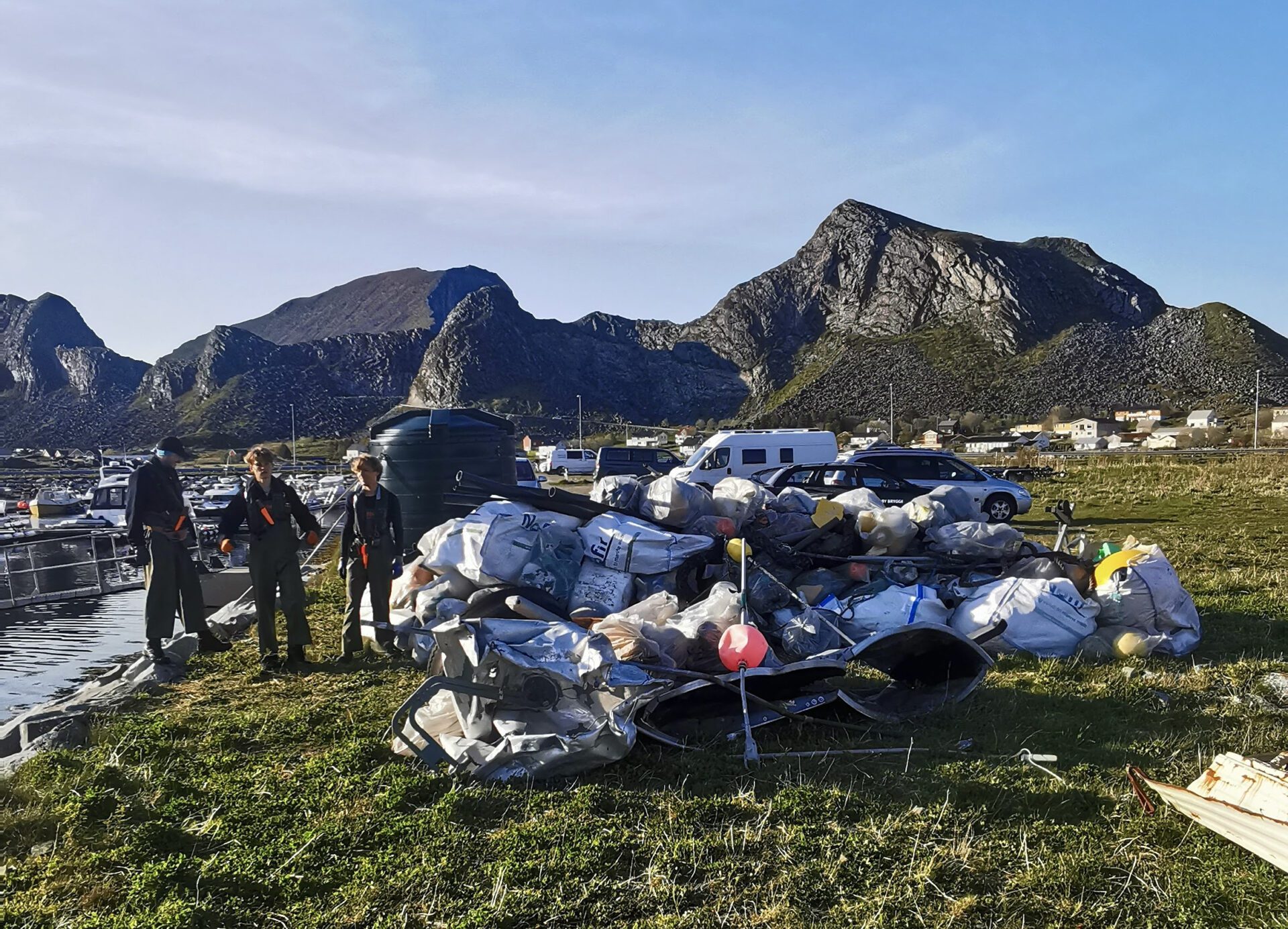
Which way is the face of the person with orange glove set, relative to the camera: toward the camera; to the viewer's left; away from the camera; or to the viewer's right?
toward the camera

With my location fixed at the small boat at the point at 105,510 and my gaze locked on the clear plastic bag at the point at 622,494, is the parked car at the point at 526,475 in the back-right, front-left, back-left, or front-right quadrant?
front-left

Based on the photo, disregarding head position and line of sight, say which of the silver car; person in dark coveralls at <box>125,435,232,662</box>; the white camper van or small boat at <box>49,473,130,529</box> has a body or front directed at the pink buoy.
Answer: the person in dark coveralls

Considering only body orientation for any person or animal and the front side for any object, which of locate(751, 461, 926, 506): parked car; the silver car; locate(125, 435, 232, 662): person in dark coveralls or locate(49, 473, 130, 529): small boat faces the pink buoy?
the person in dark coveralls

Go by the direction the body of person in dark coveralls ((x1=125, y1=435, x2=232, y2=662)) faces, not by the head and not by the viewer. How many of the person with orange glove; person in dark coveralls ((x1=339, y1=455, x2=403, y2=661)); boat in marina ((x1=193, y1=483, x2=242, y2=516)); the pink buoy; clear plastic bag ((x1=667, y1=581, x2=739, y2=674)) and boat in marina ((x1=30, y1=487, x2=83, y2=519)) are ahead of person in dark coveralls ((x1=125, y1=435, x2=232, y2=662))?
4

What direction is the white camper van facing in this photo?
to the viewer's left

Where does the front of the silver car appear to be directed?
to the viewer's right

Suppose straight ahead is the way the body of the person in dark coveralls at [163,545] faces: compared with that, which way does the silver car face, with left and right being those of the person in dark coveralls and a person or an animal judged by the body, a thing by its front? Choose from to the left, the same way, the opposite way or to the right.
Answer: the same way

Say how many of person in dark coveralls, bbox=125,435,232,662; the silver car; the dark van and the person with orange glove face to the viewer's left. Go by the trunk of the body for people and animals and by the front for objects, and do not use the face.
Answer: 0

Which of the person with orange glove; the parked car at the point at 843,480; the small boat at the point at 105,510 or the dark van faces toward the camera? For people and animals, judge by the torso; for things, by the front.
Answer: the person with orange glove

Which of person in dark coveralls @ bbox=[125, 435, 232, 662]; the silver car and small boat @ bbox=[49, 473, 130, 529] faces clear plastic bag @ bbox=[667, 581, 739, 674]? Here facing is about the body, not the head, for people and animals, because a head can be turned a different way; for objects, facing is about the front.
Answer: the person in dark coveralls

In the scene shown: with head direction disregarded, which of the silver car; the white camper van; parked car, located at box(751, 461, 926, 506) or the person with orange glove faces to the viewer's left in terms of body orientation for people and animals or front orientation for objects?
the white camper van

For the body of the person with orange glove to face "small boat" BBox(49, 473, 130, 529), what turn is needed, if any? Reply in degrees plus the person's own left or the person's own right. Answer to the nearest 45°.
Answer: approximately 180°
